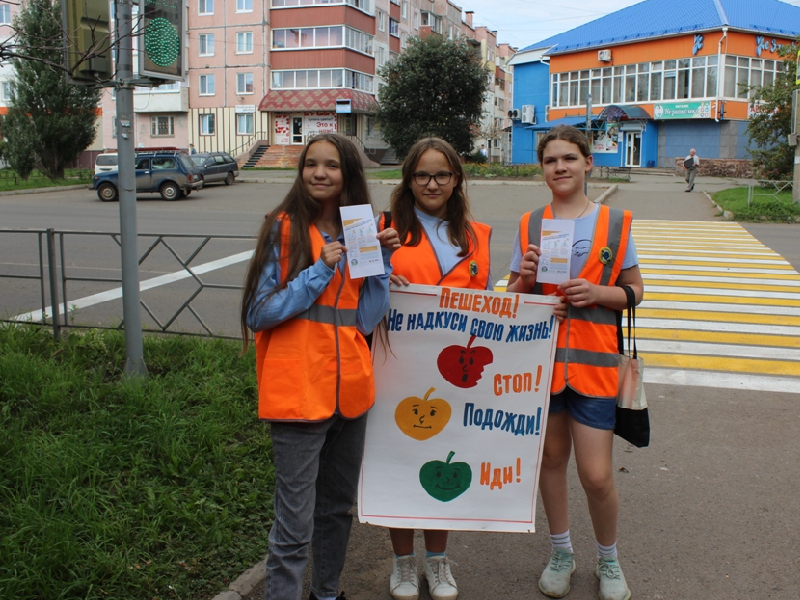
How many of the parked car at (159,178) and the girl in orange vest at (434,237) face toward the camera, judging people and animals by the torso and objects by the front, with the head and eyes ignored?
1

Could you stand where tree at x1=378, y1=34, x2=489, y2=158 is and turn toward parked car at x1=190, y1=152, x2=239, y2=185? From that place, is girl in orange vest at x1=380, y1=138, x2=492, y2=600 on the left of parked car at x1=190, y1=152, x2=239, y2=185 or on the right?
left

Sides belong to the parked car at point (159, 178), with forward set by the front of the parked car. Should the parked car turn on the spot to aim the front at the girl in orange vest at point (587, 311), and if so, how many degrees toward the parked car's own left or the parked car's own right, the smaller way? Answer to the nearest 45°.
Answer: approximately 135° to the parked car's own left

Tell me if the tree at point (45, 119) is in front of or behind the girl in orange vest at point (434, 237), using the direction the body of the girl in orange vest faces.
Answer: behind

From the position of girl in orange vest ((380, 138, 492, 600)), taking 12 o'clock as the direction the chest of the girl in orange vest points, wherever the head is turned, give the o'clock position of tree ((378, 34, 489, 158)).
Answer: The tree is roughly at 6 o'clock from the girl in orange vest.

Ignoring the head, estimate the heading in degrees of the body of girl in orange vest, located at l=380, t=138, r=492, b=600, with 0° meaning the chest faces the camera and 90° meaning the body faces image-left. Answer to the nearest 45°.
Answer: approximately 0°

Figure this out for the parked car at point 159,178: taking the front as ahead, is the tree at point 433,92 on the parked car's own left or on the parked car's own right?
on the parked car's own right

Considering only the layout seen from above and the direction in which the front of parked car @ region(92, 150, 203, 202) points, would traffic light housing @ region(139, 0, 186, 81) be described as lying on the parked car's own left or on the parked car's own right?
on the parked car's own left

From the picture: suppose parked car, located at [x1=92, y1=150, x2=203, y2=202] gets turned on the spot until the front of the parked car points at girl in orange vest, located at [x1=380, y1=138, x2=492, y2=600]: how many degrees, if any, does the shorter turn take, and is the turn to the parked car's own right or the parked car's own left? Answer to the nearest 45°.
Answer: approximately 135° to the parked car's own left

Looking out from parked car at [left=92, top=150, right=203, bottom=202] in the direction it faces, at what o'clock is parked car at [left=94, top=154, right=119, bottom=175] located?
parked car at [left=94, top=154, right=119, bottom=175] is roughly at 1 o'clock from parked car at [left=92, top=150, right=203, bottom=202].
